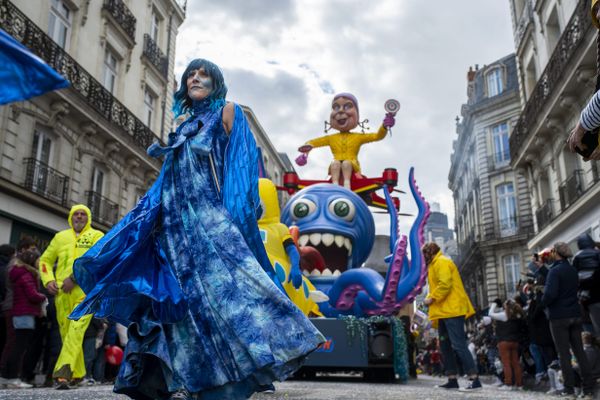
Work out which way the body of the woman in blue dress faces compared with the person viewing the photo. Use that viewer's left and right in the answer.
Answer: facing the viewer and to the left of the viewer

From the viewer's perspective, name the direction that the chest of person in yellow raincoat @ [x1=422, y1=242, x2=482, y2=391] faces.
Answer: to the viewer's left

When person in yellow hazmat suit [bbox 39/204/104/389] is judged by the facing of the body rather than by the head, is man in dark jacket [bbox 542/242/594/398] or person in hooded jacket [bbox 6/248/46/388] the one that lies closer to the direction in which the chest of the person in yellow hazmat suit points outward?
the man in dark jacket

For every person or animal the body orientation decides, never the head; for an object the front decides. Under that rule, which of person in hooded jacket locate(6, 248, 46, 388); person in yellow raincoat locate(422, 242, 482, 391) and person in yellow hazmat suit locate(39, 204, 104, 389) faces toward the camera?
person in yellow hazmat suit locate(39, 204, 104, 389)

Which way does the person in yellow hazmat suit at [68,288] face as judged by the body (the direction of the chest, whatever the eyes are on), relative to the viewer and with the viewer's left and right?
facing the viewer

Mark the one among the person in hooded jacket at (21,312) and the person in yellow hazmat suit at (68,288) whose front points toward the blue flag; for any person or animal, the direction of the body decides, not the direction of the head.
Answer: the person in yellow hazmat suit

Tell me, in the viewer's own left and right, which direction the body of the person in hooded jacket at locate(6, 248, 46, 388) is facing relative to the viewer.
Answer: facing to the right of the viewer

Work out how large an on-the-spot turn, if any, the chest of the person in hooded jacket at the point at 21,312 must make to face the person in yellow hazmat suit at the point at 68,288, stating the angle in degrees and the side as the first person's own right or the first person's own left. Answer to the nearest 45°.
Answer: approximately 45° to the first person's own right

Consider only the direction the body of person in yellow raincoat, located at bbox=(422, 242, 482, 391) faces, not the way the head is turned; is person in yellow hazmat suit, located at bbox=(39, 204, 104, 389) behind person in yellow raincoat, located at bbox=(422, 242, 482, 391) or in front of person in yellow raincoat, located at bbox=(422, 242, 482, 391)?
in front

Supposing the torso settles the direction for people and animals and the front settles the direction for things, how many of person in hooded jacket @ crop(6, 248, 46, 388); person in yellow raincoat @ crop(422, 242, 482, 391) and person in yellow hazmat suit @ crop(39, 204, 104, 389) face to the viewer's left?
1

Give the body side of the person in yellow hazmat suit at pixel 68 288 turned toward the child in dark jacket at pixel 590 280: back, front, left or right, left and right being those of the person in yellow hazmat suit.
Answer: left

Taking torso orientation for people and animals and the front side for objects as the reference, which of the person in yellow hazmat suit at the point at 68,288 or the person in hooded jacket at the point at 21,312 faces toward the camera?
the person in yellow hazmat suit

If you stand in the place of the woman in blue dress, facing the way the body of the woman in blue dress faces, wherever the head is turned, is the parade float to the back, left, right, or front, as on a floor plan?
back

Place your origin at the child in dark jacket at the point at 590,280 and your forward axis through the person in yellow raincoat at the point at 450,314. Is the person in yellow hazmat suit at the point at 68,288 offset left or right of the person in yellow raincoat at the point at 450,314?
left

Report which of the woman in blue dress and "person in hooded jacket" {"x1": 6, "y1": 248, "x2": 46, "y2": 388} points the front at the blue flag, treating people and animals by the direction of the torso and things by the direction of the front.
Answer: the woman in blue dress
